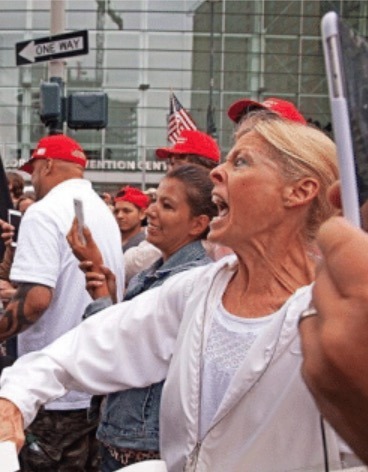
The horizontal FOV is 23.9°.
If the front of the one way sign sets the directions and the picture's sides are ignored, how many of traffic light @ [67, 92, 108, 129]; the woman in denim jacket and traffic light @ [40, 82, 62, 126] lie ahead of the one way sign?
1

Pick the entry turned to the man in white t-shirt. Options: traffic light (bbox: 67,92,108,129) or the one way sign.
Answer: the one way sign

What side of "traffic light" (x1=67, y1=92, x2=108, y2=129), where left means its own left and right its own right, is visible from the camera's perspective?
back

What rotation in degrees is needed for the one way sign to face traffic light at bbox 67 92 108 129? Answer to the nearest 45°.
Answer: approximately 135° to its left

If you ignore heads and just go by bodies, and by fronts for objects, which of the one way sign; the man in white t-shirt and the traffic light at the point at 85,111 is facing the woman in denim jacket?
the one way sign

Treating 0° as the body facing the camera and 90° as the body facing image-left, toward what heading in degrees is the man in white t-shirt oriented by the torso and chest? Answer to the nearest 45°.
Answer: approximately 135°

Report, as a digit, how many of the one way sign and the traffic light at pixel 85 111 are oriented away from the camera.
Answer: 1

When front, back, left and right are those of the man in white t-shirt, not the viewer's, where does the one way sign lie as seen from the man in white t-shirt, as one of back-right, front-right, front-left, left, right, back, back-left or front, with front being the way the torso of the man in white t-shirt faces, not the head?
front-right

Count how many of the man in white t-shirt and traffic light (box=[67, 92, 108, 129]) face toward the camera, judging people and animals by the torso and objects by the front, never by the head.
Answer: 0

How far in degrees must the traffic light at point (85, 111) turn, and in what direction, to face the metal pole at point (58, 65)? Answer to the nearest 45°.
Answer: approximately 45° to its left

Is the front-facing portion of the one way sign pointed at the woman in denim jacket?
yes

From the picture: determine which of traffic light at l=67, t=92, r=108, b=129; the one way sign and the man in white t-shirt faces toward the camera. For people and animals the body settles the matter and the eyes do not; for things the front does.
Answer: the one way sign

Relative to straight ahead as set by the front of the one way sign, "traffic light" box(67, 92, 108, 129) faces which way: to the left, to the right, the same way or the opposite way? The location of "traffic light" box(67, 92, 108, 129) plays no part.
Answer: the opposite way

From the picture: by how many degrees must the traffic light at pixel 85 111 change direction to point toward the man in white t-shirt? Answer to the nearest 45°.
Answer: approximately 180°

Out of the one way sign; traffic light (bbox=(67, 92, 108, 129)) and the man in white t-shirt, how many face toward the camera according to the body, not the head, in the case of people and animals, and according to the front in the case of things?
1

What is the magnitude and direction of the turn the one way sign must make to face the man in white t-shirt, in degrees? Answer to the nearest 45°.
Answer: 0° — it already faces them

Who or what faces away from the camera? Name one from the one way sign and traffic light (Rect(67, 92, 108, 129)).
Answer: the traffic light

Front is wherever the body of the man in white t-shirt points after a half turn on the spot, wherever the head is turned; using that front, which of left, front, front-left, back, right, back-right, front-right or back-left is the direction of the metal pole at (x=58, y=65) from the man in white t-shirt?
back-left
